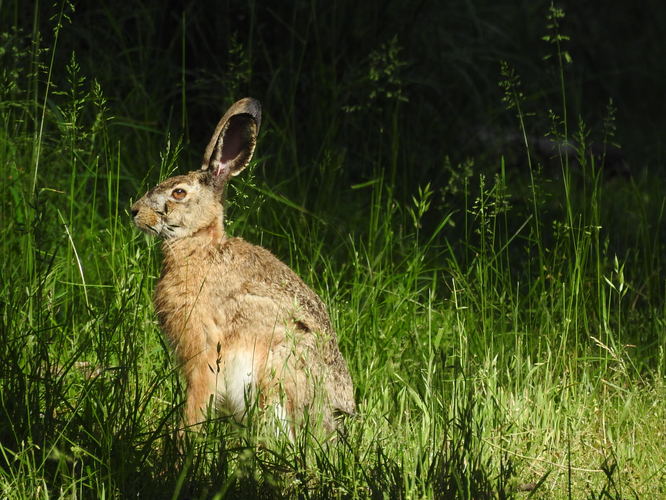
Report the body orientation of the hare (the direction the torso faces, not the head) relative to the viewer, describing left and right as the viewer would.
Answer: facing to the left of the viewer
